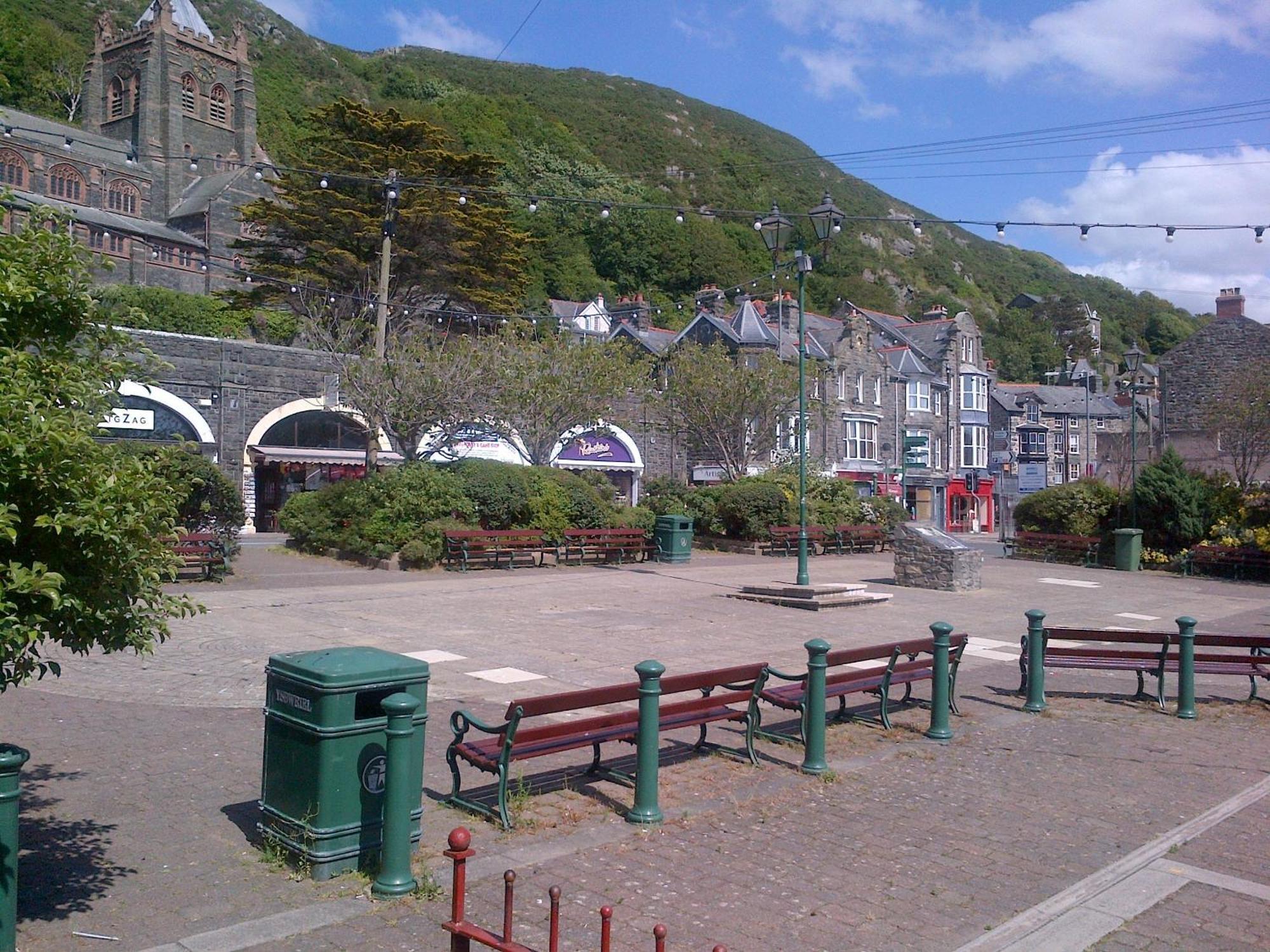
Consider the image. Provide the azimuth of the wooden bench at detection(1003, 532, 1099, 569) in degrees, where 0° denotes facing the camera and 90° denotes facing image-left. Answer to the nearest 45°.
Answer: approximately 45°

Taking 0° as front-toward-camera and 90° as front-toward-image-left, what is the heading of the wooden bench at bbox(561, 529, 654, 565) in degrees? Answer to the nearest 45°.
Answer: approximately 0°

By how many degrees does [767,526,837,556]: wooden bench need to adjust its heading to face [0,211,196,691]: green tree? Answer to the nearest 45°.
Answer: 0° — it already faces it

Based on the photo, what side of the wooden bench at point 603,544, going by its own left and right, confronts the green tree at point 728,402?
back

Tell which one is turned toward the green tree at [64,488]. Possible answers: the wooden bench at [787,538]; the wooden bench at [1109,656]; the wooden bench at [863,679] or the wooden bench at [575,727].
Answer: the wooden bench at [787,538]

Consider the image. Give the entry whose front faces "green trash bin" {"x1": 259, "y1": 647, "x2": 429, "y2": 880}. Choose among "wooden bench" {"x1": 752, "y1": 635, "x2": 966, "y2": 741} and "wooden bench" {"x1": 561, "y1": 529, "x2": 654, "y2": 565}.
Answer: "wooden bench" {"x1": 561, "y1": 529, "x2": 654, "y2": 565}

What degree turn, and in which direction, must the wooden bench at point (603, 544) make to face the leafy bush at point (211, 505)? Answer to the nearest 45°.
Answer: approximately 45° to its right

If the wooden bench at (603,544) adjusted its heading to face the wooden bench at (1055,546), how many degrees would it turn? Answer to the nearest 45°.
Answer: approximately 90° to its left

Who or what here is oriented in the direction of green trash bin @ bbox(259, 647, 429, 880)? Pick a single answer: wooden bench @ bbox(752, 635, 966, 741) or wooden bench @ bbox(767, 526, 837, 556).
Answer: wooden bench @ bbox(767, 526, 837, 556)
